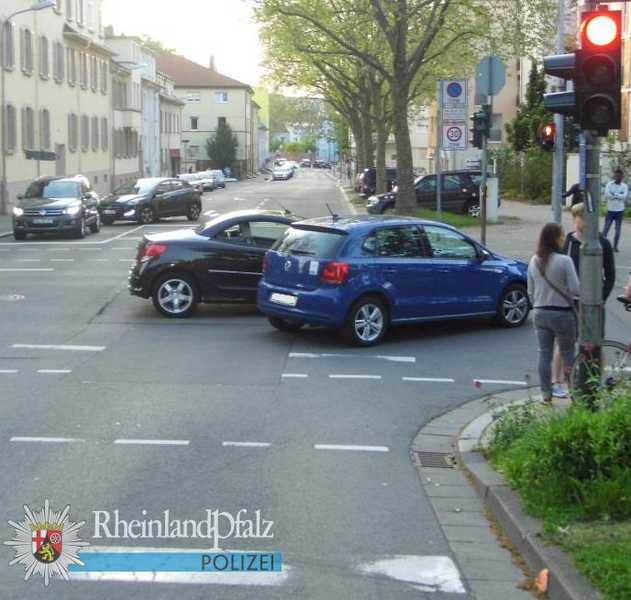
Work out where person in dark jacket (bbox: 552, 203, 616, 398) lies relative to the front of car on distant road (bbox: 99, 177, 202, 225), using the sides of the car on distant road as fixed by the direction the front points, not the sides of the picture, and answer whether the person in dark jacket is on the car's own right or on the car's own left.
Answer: on the car's own left

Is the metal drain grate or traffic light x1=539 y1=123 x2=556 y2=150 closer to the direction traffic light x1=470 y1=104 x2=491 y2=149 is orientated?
the metal drain grate

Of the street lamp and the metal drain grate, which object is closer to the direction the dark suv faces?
the metal drain grate

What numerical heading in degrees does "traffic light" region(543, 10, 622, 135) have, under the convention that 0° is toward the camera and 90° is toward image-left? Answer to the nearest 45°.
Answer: approximately 0°

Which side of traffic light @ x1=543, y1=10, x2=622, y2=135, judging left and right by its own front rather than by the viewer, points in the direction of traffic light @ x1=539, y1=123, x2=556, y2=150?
back

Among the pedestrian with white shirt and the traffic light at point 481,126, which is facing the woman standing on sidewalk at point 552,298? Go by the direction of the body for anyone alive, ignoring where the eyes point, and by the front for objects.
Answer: the pedestrian with white shirt

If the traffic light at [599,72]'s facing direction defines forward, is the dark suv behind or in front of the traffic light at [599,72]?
behind

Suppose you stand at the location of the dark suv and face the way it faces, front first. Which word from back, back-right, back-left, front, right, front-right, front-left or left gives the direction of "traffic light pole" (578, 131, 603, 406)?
front-left

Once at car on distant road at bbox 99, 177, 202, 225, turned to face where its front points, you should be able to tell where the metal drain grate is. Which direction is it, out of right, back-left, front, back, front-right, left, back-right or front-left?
front-left
